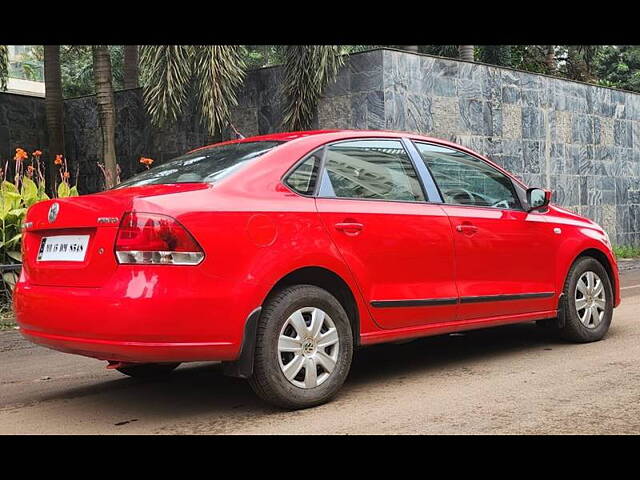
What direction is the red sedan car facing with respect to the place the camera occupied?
facing away from the viewer and to the right of the viewer

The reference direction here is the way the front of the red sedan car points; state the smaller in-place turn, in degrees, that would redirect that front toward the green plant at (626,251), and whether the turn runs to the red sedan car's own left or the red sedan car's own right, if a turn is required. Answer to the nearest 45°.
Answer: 0° — it already faces it
